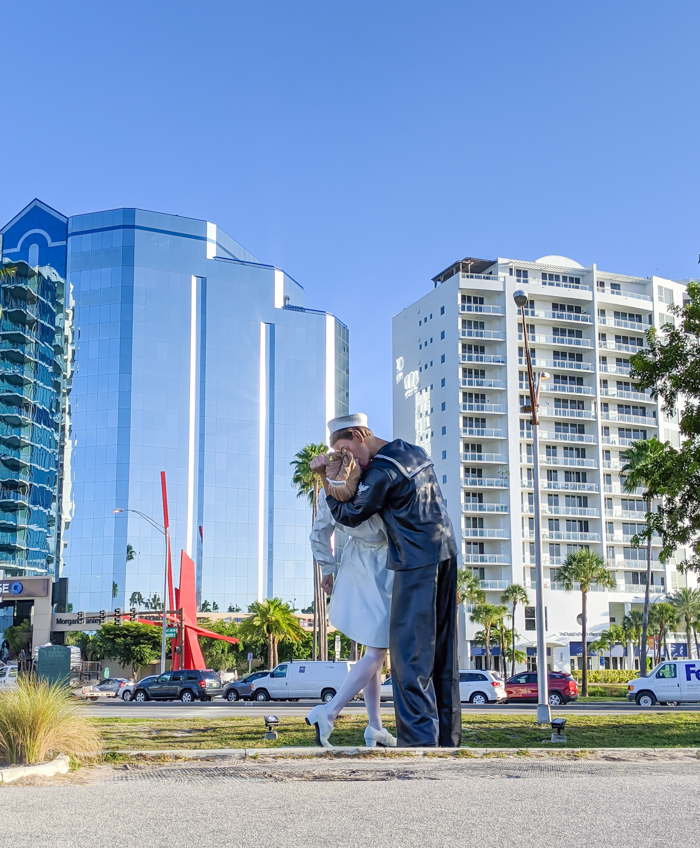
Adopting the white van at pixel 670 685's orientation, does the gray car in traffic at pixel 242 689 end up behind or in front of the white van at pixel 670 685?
in front

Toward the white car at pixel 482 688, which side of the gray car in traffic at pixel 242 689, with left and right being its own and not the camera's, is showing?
back

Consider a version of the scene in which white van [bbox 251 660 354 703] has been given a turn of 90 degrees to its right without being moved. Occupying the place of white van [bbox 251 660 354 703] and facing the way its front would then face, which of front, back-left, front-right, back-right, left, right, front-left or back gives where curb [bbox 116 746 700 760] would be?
back

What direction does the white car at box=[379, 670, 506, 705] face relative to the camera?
to the viewer's left

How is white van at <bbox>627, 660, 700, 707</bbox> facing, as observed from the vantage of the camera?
facing to the left of the viewer

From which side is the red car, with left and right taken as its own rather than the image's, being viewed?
left

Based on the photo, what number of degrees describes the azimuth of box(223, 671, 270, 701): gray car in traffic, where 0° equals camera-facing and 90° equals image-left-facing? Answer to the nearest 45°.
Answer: approximately 90°

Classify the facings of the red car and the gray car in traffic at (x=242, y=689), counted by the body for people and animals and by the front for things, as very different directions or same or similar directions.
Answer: same or similar directions

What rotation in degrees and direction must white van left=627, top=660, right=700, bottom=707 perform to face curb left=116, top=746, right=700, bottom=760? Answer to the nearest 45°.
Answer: approximately 90° to its left

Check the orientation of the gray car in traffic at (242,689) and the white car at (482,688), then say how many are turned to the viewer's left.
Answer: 2

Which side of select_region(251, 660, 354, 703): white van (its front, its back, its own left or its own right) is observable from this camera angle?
left

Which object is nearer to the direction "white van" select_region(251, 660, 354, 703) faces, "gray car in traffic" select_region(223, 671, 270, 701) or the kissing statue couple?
the gray car in traffic

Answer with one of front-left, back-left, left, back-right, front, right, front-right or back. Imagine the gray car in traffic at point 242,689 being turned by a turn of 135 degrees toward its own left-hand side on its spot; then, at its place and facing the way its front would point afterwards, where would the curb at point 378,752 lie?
front-right

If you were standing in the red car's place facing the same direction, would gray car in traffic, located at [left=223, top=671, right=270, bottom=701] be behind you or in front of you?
in front
